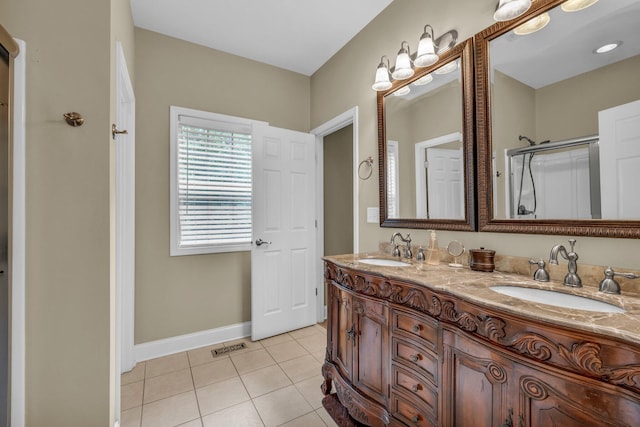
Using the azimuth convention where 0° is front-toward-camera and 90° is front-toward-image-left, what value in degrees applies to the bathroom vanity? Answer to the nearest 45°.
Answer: approximately 45°

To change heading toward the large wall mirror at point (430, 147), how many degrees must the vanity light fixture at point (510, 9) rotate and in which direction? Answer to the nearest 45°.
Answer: approximately 90° to its right

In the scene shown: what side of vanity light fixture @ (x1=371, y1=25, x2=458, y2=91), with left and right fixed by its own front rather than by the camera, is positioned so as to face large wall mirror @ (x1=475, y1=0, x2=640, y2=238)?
left

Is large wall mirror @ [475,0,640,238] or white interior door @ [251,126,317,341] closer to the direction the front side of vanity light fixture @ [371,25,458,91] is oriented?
the white interior door

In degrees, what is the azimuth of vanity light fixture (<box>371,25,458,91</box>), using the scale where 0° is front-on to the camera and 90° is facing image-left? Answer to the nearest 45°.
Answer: approximately 45°
